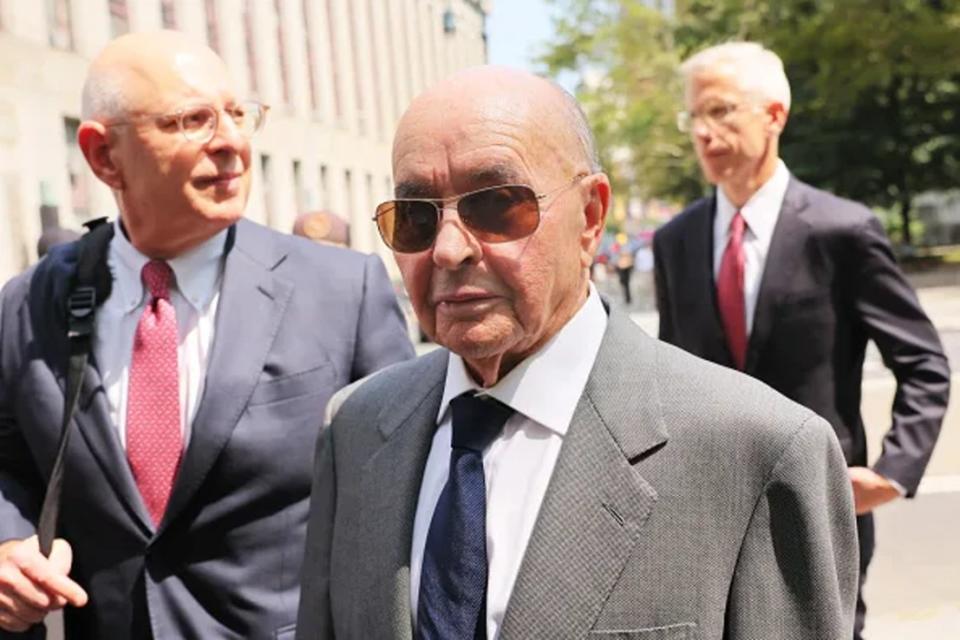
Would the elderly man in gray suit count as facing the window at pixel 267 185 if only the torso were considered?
no

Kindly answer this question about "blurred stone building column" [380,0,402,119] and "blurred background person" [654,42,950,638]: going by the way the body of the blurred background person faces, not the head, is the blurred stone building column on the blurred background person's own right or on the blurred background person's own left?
on the blurred background person's own right

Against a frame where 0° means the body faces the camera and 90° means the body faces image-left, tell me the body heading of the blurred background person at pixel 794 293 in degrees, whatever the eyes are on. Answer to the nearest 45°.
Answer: approximately 45°

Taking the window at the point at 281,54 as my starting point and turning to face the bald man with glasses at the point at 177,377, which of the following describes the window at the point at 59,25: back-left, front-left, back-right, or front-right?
front-right

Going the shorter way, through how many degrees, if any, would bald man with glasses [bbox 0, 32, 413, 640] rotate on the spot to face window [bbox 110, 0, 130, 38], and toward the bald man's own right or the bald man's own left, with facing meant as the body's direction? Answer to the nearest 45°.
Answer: approximately 180°

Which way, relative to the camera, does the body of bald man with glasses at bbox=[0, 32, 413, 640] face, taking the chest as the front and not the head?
toward the camera

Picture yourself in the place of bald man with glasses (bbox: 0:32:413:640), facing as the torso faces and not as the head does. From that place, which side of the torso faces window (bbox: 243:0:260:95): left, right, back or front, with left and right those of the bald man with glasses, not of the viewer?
back

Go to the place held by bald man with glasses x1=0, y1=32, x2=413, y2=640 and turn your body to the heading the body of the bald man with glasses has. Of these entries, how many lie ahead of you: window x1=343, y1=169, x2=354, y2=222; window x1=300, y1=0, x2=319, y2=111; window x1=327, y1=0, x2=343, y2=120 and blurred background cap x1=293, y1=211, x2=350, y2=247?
0

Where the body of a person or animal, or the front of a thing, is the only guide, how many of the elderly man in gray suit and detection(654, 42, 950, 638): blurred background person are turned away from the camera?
0

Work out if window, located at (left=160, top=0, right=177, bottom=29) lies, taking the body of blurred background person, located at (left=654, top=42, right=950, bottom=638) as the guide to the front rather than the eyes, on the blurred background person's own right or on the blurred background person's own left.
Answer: on the blurred background person's own right

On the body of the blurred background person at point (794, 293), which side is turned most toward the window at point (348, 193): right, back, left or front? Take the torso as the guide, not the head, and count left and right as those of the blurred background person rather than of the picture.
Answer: right

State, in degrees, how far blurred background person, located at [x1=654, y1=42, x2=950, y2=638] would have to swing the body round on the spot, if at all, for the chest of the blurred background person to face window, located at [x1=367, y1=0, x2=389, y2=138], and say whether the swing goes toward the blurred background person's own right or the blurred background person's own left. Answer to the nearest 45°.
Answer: approximately 135° to the blurred background person's own right

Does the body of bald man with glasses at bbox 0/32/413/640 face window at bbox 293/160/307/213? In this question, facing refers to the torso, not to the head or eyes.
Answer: no

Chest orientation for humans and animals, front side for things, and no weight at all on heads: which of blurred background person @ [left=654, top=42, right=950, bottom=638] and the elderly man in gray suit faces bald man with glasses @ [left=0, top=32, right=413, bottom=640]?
the blurred background person

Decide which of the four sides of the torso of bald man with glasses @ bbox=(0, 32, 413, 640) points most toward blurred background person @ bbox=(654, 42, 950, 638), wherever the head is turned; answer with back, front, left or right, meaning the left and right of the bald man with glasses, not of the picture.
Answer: left

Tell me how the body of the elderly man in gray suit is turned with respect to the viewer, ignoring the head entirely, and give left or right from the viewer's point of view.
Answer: facing the viewer and to the left of the viewer

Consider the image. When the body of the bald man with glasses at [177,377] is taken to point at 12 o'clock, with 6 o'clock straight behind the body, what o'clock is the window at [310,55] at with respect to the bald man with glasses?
The window is roughly at 6 o'clock from the bald man with glasses.

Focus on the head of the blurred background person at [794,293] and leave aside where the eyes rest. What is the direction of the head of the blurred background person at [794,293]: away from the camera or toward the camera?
toward the camera
